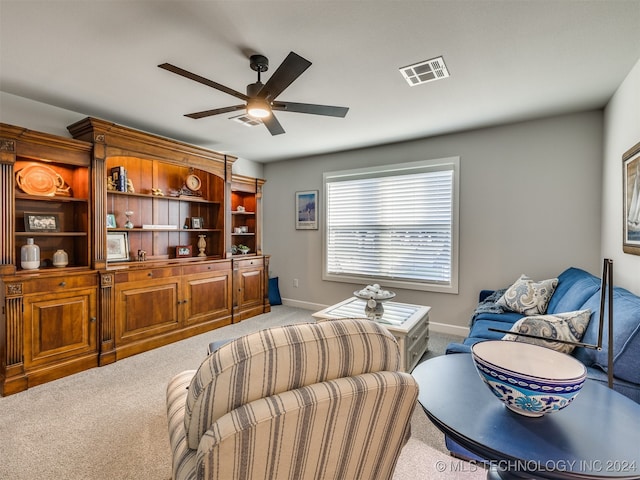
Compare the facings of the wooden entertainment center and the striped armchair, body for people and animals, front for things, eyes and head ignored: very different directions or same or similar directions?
very different directions

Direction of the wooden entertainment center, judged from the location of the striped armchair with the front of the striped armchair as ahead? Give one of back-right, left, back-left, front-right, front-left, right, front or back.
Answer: front

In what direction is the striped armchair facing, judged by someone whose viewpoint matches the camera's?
facing away from the viewer and to the left of the viewer

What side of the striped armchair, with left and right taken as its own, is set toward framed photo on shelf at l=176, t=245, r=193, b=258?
front

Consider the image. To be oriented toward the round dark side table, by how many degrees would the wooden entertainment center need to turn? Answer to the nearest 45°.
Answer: approximately 45° to its right

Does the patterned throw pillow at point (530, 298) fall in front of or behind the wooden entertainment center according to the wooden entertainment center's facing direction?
in front

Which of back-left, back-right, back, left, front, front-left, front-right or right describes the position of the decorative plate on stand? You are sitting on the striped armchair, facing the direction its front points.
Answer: front

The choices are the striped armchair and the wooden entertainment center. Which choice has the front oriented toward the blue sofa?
the wooden entertainment center

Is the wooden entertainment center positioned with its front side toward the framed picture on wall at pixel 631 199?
yes

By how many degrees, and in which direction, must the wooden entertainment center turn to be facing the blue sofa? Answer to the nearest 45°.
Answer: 0° — it already faces it

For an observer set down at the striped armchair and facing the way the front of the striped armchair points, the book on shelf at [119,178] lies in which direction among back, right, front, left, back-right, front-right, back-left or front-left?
front

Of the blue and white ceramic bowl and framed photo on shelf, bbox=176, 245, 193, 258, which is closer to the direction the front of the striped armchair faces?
the framed photo on shelf

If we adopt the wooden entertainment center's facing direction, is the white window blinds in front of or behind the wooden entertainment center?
in front

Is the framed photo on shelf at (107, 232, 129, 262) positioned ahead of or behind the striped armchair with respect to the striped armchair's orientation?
ahead

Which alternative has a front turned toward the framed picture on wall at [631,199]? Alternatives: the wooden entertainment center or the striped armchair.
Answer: the wooden entertainment center

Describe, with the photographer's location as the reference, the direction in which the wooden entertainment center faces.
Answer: facing the viewer and to the right of the viewer
